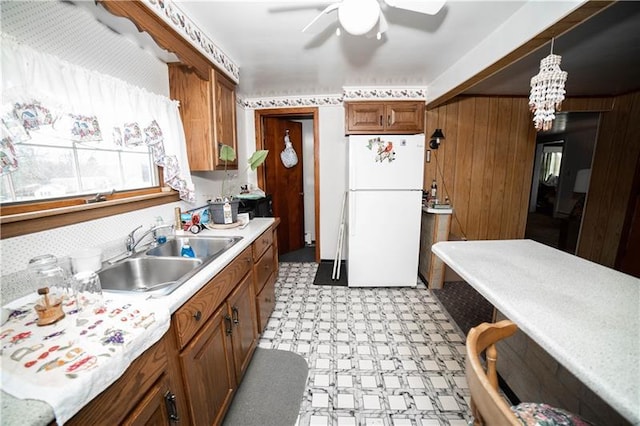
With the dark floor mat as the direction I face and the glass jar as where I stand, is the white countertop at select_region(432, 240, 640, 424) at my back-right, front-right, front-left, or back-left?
front-right

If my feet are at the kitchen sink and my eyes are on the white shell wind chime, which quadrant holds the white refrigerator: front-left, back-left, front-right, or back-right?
front-left

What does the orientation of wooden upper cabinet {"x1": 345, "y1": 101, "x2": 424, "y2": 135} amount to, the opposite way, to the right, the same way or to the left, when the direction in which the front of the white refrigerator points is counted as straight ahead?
the same way

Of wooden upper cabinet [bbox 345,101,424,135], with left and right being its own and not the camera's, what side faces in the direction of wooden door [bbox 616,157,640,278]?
left

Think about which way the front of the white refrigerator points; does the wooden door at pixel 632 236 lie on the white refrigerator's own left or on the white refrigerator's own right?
on the white refrigerator's own left

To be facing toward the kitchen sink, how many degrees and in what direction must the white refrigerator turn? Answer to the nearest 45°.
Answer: approximately 45° to its right

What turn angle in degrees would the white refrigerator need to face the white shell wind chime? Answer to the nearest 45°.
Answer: approximately 45° to its left

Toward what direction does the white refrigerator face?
toward the camera

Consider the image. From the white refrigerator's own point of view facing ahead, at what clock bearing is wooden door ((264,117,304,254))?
The wooden door is roughly at 4 o'clock from the white refrigerator.

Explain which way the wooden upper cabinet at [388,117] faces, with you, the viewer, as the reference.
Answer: facing the viewer

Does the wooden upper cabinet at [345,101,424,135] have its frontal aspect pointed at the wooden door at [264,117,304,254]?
no

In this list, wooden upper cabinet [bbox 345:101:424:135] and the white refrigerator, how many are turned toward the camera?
2

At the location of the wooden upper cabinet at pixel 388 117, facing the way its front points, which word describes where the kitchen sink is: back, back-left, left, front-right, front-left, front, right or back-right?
front-right

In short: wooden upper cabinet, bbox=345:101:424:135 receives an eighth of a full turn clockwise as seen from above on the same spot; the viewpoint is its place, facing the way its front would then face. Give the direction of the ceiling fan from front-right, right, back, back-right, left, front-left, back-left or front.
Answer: front-left
